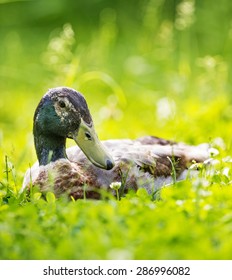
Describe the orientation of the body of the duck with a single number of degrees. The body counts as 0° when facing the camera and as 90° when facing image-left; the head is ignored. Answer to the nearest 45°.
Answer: approximately 45°
